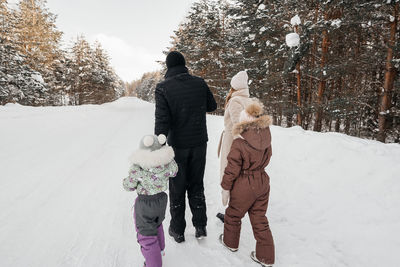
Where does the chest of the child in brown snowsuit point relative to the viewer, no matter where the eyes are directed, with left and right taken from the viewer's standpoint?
facing away from the viewer and to the left of the viewer

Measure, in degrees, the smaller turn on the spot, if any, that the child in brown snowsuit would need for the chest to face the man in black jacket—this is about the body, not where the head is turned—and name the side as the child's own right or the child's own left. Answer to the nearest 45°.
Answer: approximately 45° to the child's own left

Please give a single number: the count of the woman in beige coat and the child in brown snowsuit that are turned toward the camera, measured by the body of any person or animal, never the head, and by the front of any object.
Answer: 0

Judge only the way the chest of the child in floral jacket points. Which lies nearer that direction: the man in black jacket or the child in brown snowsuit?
the man in black jacket

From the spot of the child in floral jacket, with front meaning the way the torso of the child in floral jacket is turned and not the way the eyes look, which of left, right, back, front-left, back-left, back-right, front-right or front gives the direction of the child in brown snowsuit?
right

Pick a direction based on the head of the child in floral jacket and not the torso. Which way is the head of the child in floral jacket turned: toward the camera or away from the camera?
away from the camera

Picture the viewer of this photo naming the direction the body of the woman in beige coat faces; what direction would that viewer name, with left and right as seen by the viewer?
facing away from the viewer and to the left of the viewer

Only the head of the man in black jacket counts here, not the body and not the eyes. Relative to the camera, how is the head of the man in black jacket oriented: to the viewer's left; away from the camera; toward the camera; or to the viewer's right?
away from the camera

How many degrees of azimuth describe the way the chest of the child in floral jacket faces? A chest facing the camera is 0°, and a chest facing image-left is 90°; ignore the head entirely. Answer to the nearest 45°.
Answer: approximately 180°

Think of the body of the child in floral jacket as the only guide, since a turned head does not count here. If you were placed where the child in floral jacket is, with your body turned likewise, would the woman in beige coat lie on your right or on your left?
on your right
